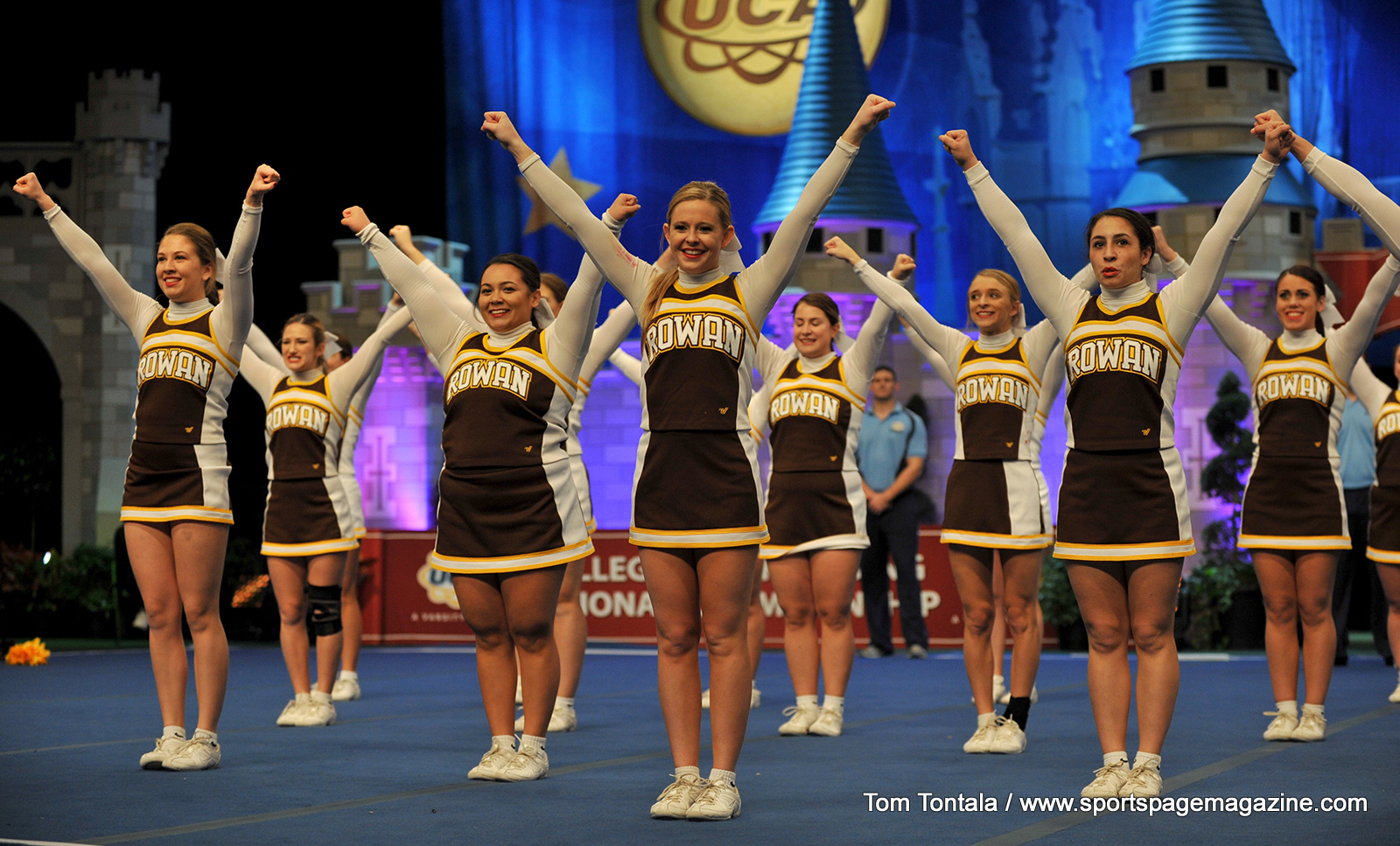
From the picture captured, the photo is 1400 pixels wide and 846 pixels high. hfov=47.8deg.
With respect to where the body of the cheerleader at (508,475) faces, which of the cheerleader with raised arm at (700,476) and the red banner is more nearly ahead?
the cheerleader with raised arm

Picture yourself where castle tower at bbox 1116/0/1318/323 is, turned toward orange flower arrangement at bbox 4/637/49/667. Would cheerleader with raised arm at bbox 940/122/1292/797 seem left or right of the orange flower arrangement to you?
left

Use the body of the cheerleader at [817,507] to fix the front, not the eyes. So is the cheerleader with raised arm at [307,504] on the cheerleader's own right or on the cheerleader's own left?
on the cheerleader's own right

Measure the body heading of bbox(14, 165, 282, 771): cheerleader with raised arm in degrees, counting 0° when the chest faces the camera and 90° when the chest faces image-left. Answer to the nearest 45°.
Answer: approximately 45°

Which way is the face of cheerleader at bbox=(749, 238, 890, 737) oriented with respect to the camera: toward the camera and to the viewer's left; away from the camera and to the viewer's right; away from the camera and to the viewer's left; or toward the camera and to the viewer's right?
toward the camera and to the viewer's left

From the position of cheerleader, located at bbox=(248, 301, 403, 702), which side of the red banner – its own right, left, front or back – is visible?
front

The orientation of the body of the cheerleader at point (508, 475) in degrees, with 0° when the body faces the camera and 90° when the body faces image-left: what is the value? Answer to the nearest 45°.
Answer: approximately 45°

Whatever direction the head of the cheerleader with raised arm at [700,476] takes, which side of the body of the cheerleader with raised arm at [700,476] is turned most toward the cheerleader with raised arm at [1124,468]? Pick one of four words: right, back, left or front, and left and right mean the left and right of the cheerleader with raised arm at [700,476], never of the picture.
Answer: left

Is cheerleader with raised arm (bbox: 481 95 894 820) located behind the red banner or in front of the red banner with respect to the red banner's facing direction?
in front

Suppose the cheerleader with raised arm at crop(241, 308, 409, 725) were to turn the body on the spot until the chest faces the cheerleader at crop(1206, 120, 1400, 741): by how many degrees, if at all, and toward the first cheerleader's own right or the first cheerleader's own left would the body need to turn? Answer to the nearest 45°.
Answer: approximately 90° to the first cheerleader's own left

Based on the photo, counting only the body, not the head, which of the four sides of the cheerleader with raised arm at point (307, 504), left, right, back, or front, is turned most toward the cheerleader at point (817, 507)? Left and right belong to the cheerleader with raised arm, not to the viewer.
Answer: left
